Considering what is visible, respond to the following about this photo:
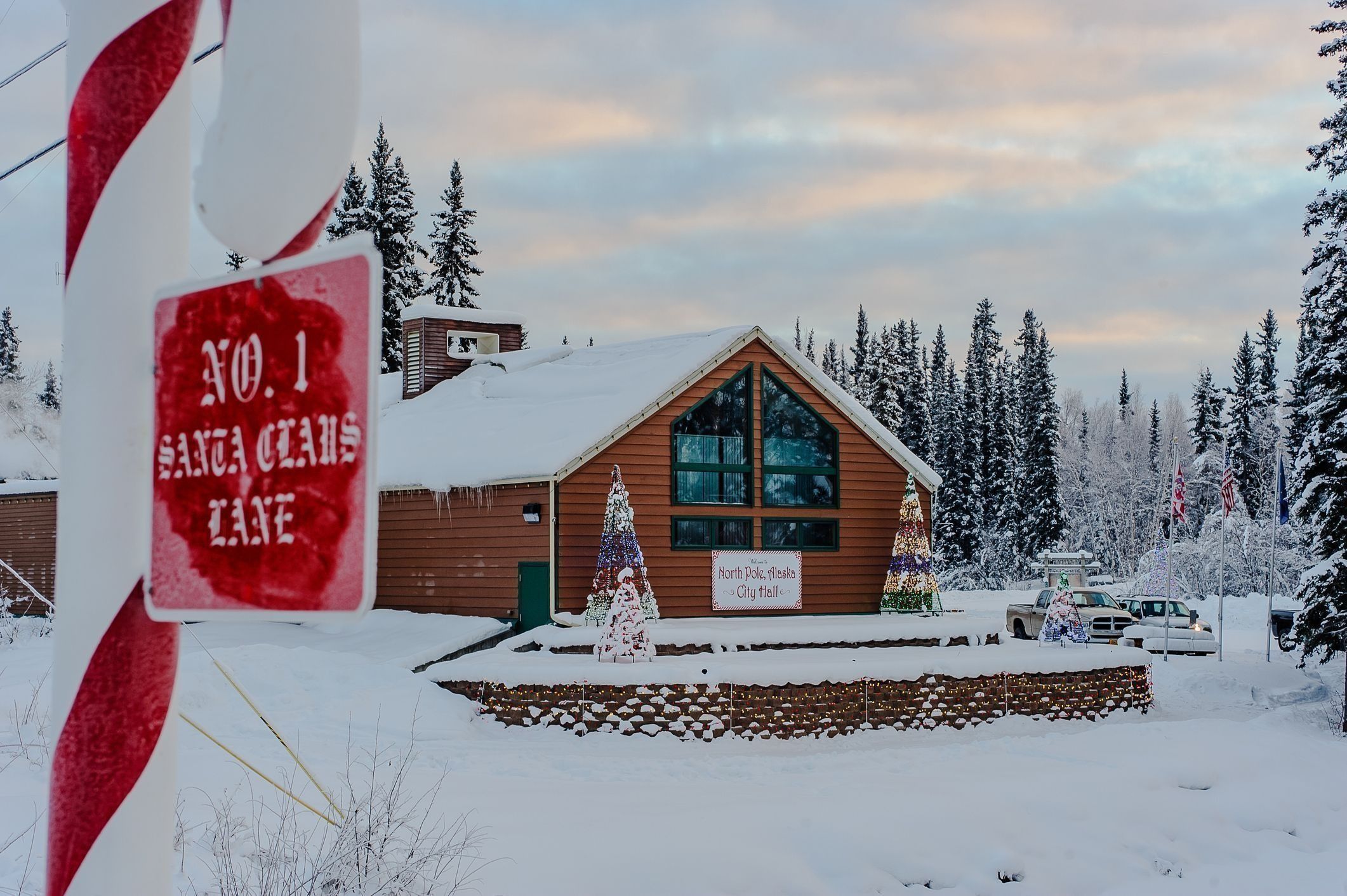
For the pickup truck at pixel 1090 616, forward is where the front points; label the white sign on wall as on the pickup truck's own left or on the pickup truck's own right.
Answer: on the pickup truck's own right

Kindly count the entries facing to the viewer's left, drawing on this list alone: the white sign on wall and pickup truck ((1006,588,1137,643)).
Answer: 0

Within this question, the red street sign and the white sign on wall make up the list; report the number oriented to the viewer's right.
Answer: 0

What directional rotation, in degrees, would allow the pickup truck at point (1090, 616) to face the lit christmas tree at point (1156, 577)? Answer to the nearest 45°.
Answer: approximately 135° to its left

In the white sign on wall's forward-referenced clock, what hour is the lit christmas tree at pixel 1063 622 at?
The lit christmas tree is roughly at 9 o'clock from the white sign on wall.

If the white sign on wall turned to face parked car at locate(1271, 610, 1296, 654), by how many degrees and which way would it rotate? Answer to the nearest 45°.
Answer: approximately 135° to its left

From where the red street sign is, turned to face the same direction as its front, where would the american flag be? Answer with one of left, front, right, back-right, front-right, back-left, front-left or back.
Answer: back

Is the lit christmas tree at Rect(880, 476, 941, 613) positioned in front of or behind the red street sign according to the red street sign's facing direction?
behind

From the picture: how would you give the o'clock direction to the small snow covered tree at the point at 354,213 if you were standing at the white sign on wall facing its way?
The small snow covered tree is roughly at 5 o'clock from the white sign on wall.

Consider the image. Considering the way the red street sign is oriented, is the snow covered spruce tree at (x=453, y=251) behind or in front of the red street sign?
behind

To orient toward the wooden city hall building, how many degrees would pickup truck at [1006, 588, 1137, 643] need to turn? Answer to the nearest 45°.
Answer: approximately 90° to its right
